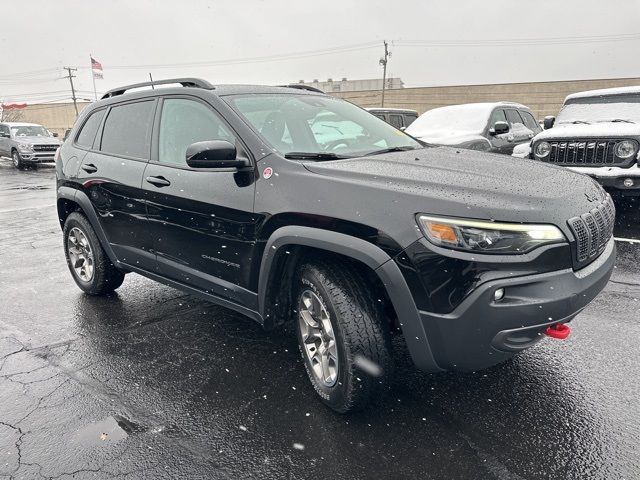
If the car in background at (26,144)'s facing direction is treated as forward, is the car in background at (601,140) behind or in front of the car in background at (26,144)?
in front

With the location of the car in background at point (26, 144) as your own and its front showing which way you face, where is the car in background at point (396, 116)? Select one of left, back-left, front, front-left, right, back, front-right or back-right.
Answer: front

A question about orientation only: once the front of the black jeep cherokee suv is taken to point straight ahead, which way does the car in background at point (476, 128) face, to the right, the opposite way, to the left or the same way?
to the right

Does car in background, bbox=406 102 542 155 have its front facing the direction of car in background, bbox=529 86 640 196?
no

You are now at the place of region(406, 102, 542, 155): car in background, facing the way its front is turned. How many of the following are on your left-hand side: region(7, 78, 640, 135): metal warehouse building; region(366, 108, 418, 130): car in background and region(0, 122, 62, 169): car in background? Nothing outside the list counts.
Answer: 0

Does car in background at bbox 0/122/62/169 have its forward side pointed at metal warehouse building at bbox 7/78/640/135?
no

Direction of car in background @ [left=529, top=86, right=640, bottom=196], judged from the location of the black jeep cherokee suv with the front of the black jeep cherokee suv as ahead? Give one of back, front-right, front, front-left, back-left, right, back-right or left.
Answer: left

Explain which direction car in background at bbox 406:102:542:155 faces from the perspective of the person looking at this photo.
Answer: facing the viewer and to the left of the viewer

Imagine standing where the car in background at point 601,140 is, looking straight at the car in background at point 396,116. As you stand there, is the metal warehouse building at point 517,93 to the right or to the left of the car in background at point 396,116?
right

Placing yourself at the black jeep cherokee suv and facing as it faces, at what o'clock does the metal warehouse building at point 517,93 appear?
The metal warehouse building is roughly at 8 o'clock from the black jeep cherokee suv.

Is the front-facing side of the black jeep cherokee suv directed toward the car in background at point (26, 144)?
no

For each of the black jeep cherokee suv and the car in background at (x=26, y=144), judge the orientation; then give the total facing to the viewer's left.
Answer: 0

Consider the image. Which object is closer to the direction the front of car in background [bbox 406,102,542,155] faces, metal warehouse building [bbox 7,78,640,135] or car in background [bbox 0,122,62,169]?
the car in background

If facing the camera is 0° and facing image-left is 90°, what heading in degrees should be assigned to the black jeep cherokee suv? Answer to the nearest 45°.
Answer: approximately 315°

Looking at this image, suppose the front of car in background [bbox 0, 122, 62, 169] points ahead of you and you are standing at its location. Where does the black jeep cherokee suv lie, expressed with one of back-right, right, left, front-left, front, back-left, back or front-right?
front-right

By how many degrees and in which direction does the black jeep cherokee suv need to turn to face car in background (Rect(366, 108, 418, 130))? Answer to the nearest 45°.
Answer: approximately 135° to its left

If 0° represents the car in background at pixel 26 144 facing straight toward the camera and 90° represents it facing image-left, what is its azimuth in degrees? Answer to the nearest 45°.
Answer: approximately 315°
